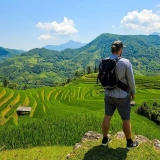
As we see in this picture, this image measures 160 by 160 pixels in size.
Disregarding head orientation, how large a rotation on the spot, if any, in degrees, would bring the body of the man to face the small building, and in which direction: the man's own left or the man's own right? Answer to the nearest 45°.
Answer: approximately 90° to the man's own left

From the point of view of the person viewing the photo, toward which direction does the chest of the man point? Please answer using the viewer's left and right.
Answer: facing away from the viewer and to the right of the viewer
